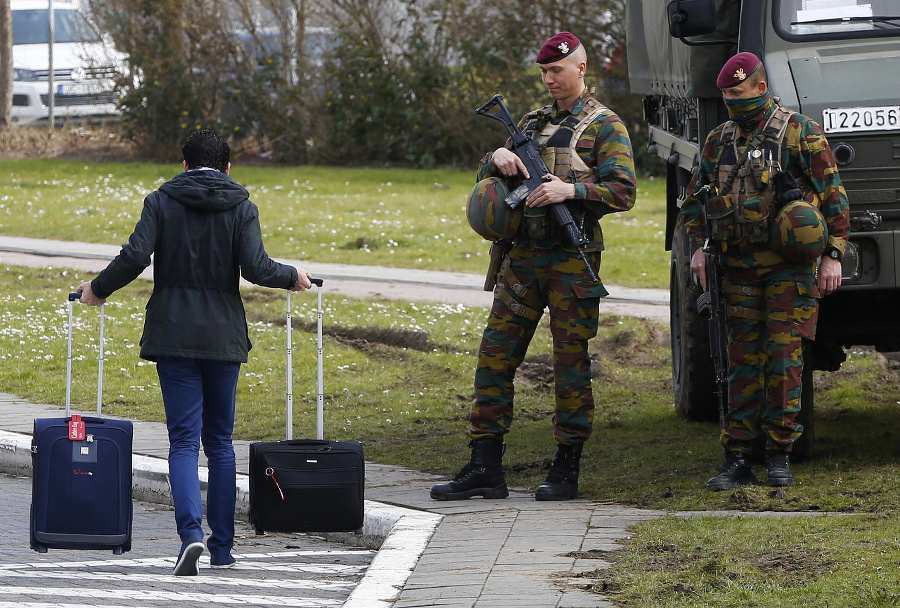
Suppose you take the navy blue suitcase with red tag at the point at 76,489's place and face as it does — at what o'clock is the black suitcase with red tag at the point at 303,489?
the black suitcase with red tag at the point at 303,489 is roughly at 9 o'clock from the navy blue suitcase with red tag at the point at 76,489.

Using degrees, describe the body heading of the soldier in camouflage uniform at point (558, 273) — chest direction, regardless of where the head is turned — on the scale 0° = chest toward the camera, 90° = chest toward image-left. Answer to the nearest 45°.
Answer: approximately 45°

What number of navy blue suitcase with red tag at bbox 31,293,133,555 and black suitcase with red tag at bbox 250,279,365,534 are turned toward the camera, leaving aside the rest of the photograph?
2

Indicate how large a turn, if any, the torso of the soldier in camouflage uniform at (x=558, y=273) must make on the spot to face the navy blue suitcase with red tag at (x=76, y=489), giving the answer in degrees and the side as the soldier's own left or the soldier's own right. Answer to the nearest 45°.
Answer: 0° — they already face it

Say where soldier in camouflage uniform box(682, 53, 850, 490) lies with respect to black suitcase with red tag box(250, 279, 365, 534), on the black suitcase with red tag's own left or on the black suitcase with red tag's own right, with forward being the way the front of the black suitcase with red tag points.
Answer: on the black suitcase with red tag's own left

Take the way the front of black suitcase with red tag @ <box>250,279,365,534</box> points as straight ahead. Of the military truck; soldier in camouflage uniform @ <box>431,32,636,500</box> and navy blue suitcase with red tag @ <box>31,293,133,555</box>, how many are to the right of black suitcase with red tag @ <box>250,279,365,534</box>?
1

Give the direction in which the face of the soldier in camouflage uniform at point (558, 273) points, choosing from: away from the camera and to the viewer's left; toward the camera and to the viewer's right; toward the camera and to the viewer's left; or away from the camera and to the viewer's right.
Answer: toward the camera and to the viewer's left

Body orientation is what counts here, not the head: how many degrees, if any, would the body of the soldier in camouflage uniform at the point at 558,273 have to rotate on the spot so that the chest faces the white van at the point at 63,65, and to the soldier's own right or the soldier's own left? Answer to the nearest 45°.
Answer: approximately 135° to the soldier's own right

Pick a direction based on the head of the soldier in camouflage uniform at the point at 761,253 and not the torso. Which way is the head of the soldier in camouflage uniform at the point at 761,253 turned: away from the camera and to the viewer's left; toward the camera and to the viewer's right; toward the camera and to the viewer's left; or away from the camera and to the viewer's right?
toward the camera and to the viewer's left

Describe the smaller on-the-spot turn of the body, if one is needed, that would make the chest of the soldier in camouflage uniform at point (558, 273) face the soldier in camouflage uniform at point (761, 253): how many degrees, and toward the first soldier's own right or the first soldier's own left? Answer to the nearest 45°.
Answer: approximately 135° to the first soldier's own left

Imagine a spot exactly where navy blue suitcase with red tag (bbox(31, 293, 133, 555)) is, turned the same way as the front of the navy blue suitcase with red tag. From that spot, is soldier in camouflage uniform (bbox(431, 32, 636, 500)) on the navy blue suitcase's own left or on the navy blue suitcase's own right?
on the navy blue suitcase's own left

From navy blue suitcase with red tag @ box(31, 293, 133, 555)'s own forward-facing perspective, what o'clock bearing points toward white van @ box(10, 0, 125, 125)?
The white van is roughly at 6 o'clock from the navy blue suitcase with red tag.
